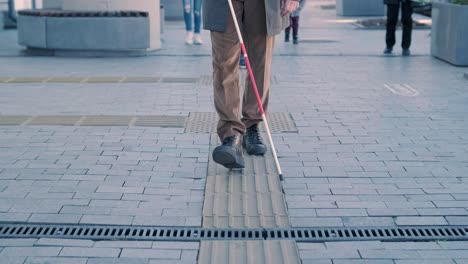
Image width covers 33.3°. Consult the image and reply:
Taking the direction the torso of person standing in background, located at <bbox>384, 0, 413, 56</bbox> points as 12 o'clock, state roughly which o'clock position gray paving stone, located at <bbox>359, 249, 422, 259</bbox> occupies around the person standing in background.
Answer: The gray paving stone is roughly at 12 o'clock from the person standing in background.

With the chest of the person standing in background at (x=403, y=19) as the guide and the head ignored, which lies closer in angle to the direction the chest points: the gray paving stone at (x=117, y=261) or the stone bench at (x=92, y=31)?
the gray paving stone

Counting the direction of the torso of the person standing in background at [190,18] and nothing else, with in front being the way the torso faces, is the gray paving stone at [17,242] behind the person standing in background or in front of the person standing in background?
in front

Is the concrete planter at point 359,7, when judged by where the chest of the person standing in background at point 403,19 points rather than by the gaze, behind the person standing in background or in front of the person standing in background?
behind

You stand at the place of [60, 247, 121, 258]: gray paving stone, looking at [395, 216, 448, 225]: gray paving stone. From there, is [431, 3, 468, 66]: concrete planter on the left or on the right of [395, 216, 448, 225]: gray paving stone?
left

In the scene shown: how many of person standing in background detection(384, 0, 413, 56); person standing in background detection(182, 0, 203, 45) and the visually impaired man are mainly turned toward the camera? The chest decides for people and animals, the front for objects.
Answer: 3

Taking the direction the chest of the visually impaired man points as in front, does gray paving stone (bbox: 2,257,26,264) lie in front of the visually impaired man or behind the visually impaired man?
in front

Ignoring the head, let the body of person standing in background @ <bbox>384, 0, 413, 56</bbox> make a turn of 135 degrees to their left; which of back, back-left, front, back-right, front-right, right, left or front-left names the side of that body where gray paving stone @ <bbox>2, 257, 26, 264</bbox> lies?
back-right

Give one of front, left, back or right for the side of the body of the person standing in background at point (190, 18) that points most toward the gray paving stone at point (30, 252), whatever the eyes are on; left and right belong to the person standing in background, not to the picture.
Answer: front
